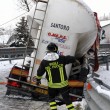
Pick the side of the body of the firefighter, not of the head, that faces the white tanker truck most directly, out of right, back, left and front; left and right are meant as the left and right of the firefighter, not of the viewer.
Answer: front

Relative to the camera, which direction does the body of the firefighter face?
away from the camera

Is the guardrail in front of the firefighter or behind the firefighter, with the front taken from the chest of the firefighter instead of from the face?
in front
